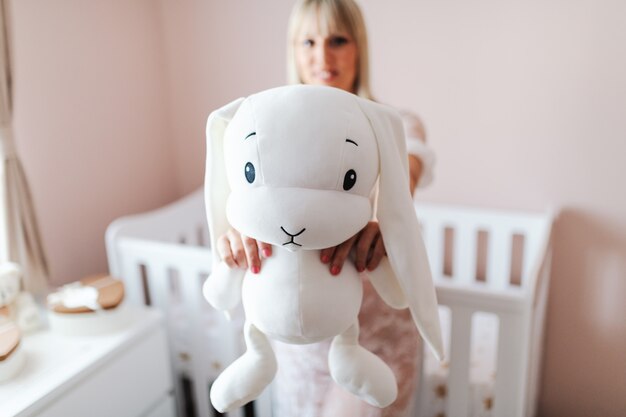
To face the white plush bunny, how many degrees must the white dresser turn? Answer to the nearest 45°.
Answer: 0° — it already faces it

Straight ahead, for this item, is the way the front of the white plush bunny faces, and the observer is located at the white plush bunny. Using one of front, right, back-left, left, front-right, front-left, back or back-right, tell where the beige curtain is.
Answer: back-right

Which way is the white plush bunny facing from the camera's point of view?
toward the camera

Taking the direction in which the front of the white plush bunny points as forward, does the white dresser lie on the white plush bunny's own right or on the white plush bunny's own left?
on the white plush bunny's own right

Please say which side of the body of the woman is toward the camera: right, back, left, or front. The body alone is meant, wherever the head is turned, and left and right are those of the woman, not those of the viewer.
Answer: front

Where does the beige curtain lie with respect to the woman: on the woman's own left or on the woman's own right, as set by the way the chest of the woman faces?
on the woman's own right

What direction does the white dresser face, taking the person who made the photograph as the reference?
facing the viewer and to the right of the viewer
